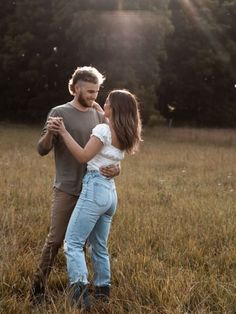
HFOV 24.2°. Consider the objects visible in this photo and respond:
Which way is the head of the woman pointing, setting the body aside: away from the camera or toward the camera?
away from the camera

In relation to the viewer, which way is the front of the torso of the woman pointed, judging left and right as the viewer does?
facing away from the viewer and to the left of the viewer

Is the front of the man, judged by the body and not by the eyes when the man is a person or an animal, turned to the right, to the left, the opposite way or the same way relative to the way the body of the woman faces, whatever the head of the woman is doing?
the opposite way

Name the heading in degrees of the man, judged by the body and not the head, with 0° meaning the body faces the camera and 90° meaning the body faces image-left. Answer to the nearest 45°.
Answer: approximately 315°

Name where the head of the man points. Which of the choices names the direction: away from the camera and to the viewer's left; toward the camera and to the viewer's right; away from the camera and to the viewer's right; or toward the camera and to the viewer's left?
toward the camera and to the viewer's right
